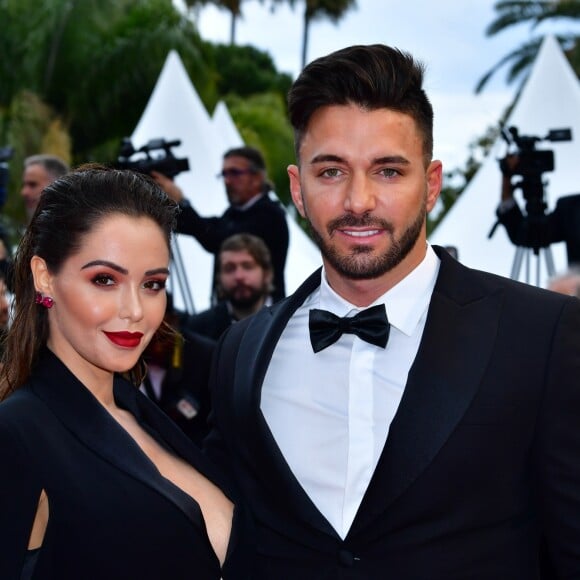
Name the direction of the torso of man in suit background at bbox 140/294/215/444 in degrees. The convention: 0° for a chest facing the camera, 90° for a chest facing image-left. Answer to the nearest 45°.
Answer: approximately 45°

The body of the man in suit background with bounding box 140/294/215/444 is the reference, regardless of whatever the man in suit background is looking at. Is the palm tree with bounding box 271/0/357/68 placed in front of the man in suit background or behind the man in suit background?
behind

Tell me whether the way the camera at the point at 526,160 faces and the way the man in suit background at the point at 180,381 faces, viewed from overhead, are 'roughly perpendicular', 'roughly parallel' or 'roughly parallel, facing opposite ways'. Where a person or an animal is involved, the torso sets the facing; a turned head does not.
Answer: roughly perpendicular

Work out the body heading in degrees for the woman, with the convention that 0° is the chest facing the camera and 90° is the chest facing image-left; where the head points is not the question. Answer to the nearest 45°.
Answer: approximately 315°

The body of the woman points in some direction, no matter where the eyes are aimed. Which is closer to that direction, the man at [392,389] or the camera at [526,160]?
the man
